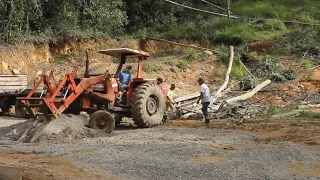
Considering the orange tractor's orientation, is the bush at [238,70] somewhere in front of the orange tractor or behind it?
behind

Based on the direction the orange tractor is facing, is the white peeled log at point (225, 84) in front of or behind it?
behind

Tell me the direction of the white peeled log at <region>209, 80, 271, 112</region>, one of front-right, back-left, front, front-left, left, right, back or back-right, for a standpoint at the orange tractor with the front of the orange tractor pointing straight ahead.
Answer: back

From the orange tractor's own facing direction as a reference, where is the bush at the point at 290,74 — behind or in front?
behind

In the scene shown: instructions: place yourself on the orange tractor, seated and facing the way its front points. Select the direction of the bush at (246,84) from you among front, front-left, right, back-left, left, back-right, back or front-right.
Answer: back

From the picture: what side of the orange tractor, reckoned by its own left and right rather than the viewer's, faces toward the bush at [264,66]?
back

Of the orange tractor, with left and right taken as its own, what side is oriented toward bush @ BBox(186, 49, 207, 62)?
back

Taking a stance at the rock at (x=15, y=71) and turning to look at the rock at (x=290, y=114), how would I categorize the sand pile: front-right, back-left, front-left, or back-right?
front-right

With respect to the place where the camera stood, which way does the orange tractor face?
facing the viewer and to the left of the viewer

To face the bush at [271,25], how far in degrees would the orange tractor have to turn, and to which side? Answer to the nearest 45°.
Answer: approximately 180°
